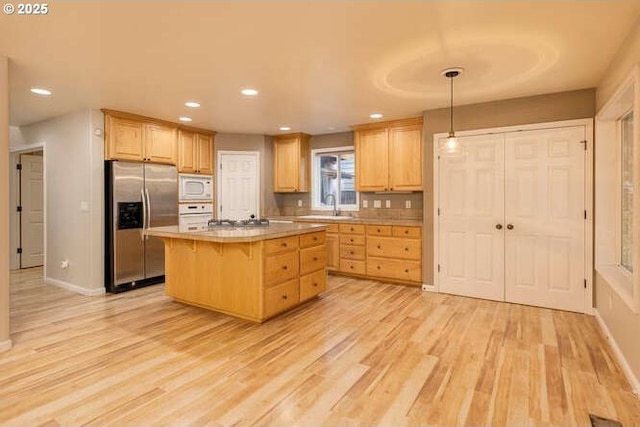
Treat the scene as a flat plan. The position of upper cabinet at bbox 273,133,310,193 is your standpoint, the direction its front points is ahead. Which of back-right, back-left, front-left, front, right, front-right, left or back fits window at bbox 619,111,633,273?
left

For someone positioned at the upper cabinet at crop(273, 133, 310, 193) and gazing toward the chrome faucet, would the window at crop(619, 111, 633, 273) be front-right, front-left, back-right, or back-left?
front-right

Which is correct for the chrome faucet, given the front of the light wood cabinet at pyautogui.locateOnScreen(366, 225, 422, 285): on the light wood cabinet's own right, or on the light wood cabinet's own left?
on the light wood cabinet's own right

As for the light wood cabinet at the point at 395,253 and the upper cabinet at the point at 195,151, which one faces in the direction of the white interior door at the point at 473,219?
the upper cabinet

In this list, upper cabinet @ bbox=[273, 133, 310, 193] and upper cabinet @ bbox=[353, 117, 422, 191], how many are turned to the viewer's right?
0

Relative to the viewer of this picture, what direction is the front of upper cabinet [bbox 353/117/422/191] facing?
facing the viewer and to the left of the viewer

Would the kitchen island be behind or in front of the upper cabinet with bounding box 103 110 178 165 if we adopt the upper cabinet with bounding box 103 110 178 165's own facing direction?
in front

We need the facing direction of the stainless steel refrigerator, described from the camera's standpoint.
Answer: facing the viewer and to the right of the viewer

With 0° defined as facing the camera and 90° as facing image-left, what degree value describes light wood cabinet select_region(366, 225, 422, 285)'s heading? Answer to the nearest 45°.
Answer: approximately 45°

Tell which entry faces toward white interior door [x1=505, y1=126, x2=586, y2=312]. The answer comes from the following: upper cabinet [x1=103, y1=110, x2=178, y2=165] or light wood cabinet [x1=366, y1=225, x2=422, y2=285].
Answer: the upper cabinet
